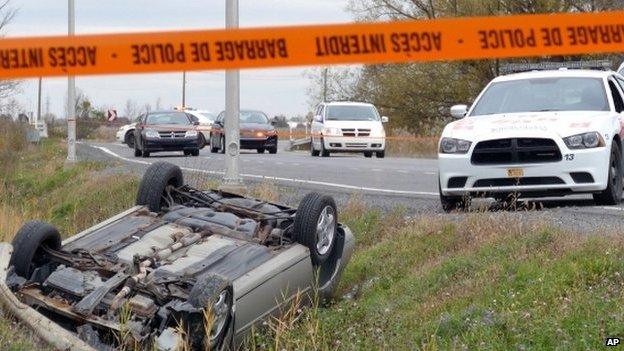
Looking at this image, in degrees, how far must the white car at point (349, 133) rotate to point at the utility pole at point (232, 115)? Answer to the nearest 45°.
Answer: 0° — it already faces it

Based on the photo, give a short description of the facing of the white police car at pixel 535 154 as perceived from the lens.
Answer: facing the viewer

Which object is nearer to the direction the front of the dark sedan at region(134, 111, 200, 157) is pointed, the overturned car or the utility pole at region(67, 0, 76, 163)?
the overturned car

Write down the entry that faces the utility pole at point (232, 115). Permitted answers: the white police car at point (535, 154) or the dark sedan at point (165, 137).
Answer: the dark sedan

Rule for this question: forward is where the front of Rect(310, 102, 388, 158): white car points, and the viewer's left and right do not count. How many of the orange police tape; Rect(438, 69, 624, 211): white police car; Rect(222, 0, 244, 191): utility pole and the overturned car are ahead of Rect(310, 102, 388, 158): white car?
4

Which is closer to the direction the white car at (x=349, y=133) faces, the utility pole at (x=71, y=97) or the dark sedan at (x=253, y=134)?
the utility pole

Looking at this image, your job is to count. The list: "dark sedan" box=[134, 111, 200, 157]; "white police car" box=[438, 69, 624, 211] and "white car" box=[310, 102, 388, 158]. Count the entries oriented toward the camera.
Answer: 3

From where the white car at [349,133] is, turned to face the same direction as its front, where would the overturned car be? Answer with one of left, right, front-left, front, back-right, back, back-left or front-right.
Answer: front

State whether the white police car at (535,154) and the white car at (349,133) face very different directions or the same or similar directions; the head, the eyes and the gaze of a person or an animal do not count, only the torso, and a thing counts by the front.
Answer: same or similar directions

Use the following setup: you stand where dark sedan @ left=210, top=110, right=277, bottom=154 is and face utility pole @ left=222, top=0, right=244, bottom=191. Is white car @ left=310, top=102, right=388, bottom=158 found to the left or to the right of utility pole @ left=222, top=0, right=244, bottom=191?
left

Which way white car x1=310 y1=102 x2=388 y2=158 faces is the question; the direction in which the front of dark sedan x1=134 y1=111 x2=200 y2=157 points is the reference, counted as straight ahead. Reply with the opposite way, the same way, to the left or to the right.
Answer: the same way

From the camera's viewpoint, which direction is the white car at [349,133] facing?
toward the camera

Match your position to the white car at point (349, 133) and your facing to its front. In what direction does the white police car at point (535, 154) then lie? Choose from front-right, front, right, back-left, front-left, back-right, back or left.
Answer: front
